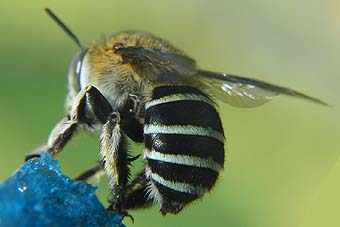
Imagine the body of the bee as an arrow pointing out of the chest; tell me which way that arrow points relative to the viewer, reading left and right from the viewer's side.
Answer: facing to the left of the viewer
